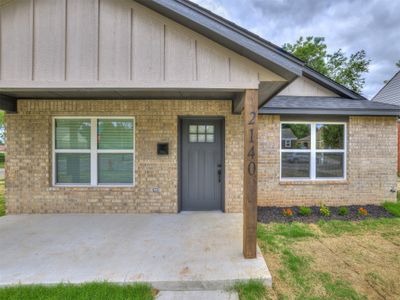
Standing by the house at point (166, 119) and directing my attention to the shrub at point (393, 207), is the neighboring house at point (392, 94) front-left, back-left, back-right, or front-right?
front-left

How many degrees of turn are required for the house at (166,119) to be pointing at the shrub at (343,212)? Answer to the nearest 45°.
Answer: approximately 90° to its left

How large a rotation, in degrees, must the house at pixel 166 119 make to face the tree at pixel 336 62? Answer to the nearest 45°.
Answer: approximately 135° to its left

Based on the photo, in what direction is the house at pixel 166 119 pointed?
toward the camera

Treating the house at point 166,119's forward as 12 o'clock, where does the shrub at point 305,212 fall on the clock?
The shrub is roughly at 9 o'clock from the house.

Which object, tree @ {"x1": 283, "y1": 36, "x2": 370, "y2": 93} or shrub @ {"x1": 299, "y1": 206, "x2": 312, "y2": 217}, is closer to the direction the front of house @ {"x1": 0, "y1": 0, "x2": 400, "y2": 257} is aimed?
the shrub

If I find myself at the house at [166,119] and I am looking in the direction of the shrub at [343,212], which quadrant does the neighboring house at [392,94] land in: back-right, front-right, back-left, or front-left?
front-left

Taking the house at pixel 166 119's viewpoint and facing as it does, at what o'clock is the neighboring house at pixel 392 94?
The neighboring house is roughly at 8 o'clock from the house.

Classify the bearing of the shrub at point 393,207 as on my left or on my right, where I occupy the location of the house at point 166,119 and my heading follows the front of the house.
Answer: on my left
